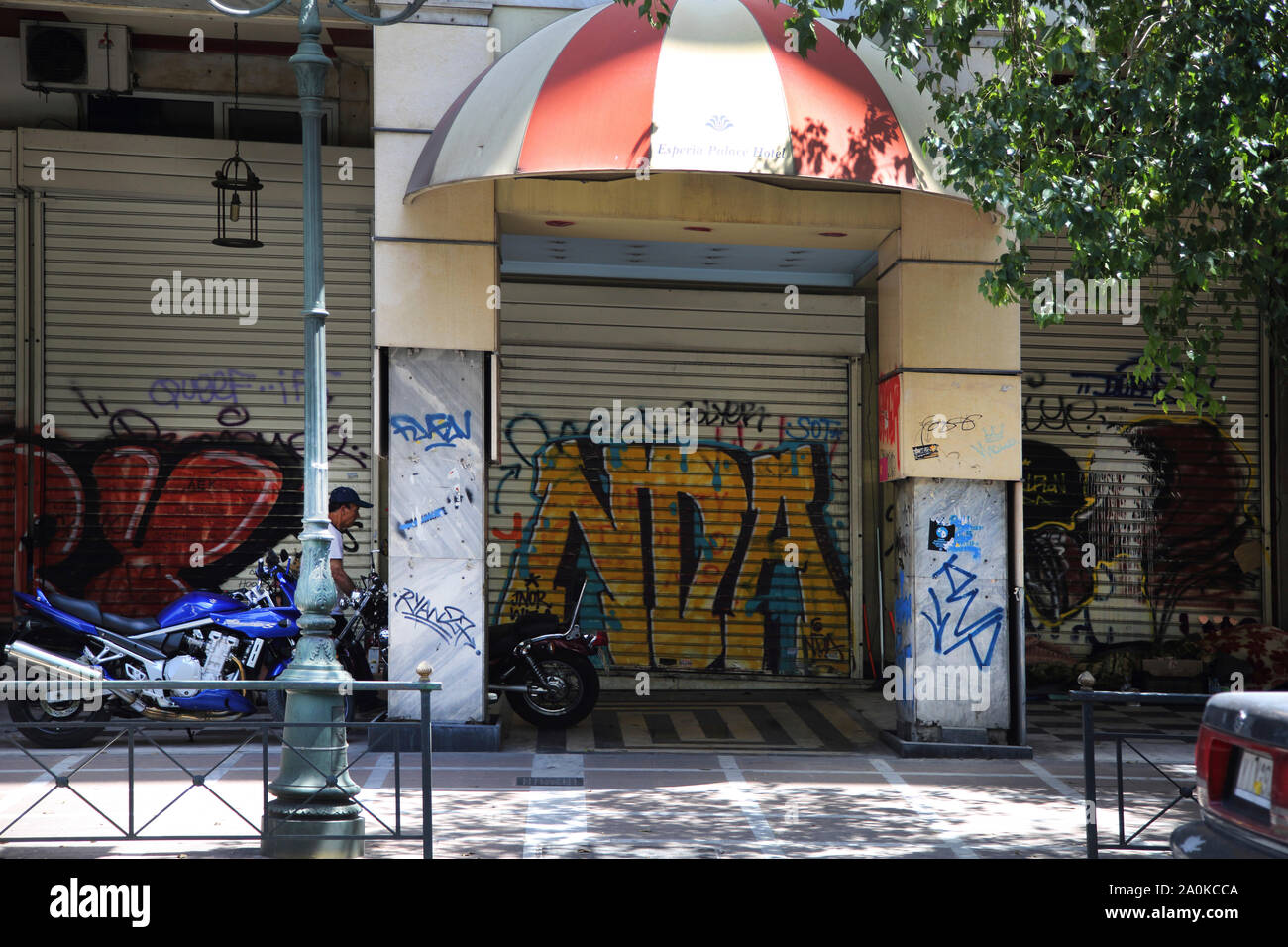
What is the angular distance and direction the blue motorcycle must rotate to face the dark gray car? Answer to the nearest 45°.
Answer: approximately 45° to its right

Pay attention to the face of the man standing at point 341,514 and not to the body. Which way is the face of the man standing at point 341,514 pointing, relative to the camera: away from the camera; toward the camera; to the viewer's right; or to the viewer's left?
to the viewer's right

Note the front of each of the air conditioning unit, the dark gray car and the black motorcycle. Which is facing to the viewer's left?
the black motorcycle

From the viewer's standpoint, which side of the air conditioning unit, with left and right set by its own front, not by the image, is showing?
front

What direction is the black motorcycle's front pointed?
to the viewer's left

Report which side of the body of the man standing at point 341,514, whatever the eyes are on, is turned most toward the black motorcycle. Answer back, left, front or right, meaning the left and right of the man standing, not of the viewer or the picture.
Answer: front

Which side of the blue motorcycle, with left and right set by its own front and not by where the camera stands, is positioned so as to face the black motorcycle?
front

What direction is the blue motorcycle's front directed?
to the viewer's right
